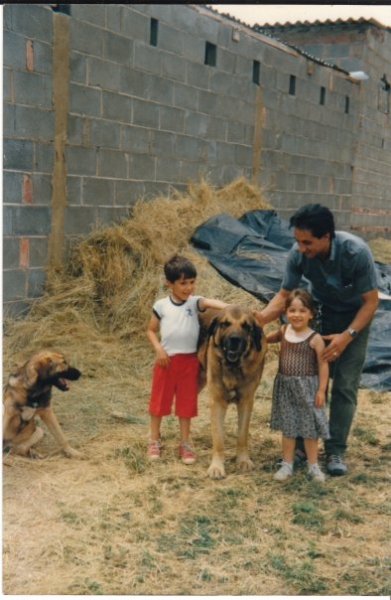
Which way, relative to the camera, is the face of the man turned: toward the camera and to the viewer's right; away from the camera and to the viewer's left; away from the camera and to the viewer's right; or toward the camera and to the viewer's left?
toward the camera and to the viewer's left

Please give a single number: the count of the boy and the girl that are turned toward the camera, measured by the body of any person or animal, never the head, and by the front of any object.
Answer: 2

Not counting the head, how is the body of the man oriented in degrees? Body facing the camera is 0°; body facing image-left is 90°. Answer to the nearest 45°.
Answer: approximately 45°

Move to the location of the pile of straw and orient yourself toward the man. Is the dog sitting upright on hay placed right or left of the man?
right

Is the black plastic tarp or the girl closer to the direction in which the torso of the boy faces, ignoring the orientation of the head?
the girl

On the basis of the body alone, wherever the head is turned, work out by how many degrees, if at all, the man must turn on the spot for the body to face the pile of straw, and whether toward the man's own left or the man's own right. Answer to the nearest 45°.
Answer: approximately 90° to the man's own right

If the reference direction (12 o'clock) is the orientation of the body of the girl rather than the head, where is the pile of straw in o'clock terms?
The pile of straw is roughly at 5 o'clock from the girl.

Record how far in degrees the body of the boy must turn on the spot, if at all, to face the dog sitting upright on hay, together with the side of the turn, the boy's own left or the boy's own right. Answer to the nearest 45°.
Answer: approximately 90° to the boy's own right

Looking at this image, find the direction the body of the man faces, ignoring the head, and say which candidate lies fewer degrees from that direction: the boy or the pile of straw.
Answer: the boy

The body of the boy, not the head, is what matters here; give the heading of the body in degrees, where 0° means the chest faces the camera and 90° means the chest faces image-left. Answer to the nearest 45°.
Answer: approximately 0°

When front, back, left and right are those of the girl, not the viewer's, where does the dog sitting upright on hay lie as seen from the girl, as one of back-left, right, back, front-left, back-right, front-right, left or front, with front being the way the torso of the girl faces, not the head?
right

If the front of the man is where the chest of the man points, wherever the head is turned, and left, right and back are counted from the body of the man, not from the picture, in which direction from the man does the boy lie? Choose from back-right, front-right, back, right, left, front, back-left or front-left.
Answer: front-right

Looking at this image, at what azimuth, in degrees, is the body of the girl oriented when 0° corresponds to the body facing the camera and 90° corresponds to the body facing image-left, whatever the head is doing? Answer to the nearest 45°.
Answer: approximately 0°

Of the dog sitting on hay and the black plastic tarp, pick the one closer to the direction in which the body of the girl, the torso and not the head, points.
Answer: the dog sitting on hay
